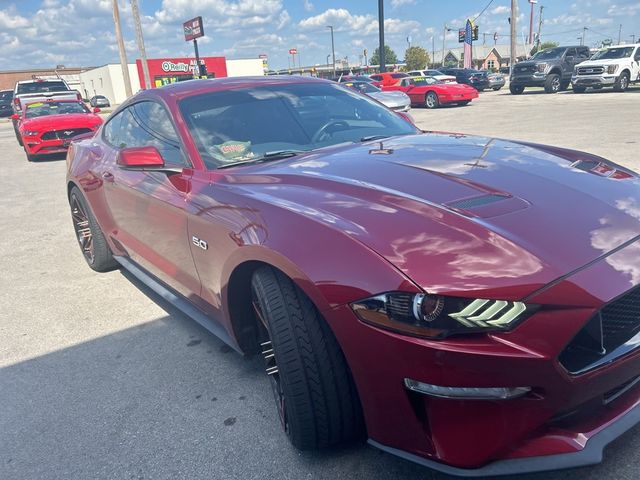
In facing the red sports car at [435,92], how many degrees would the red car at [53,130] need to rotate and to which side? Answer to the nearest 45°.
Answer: approximately 90° to its left

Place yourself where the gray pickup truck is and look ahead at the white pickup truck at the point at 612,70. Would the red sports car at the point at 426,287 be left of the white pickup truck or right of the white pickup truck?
right

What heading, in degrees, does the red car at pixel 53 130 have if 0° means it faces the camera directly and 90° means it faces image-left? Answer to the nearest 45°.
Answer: approximately 0°

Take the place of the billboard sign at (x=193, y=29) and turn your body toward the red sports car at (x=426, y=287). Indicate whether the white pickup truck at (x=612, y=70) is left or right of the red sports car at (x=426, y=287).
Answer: left

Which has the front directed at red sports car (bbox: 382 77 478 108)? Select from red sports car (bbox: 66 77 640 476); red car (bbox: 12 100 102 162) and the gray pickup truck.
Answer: the gray pickup truck

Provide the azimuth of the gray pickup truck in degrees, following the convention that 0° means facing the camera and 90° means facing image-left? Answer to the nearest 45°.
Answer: approximately 45°

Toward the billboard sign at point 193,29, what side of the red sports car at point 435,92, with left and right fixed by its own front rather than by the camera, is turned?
back

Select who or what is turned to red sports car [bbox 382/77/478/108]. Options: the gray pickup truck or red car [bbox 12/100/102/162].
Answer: the gray pickup truck

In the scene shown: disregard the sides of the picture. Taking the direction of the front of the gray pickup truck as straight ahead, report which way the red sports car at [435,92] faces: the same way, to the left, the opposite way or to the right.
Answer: to the left

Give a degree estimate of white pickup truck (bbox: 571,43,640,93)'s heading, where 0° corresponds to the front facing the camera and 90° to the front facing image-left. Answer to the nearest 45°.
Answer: approximately 45°

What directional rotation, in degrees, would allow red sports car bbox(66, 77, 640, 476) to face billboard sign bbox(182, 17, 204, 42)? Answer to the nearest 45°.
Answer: approximately 135° to its left

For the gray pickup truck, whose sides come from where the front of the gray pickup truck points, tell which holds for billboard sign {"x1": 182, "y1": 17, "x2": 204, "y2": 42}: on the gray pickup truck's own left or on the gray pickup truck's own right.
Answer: on the gray pickup truck's own right

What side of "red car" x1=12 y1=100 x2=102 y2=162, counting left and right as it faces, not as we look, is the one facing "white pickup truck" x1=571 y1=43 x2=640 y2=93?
left
